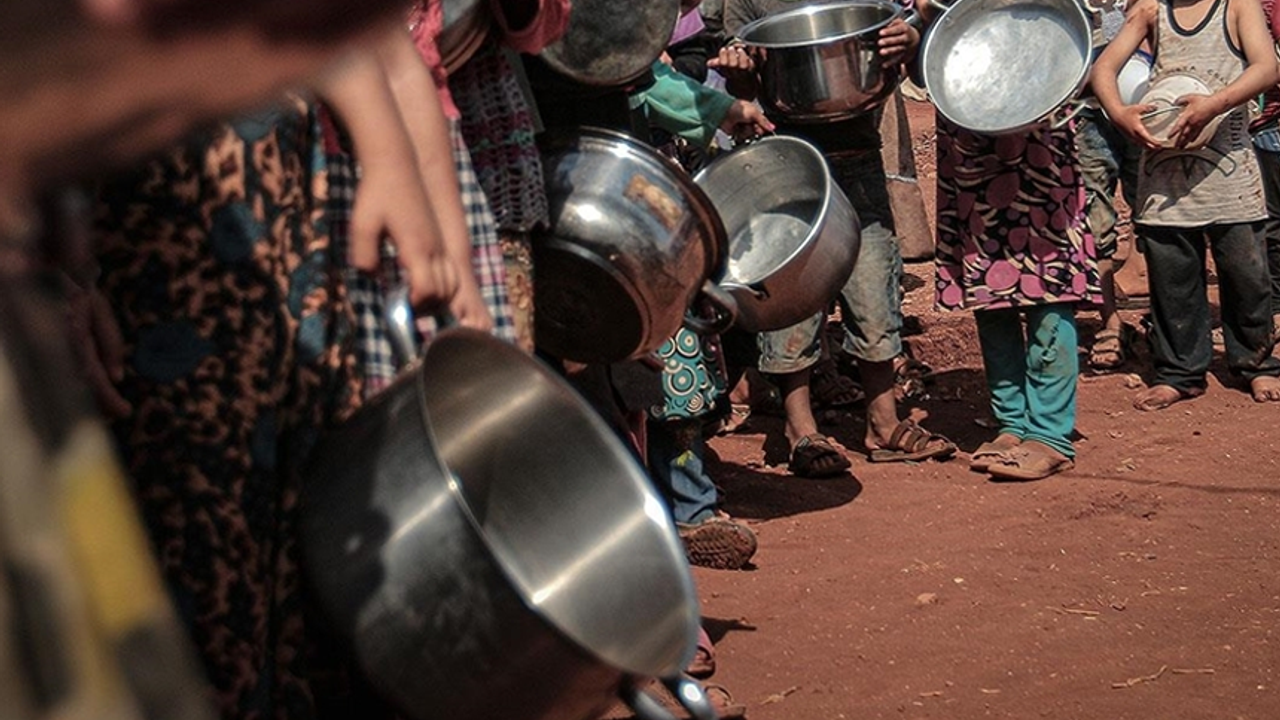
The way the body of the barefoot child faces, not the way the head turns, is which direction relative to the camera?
toward the camera

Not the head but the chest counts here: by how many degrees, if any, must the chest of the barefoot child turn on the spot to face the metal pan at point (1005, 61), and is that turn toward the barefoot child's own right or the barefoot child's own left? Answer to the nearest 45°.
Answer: approximately 45° to the barefoot child's own right

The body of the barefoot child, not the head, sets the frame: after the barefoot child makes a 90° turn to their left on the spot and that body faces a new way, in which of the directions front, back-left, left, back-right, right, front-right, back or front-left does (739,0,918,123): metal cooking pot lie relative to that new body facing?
back-right
